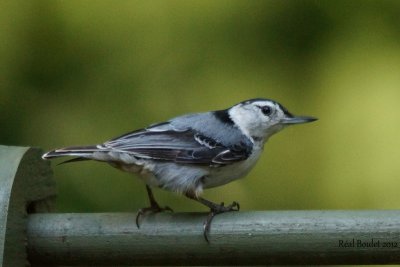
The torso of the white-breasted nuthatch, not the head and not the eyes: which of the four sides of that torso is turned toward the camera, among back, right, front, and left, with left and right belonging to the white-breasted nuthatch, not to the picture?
right
